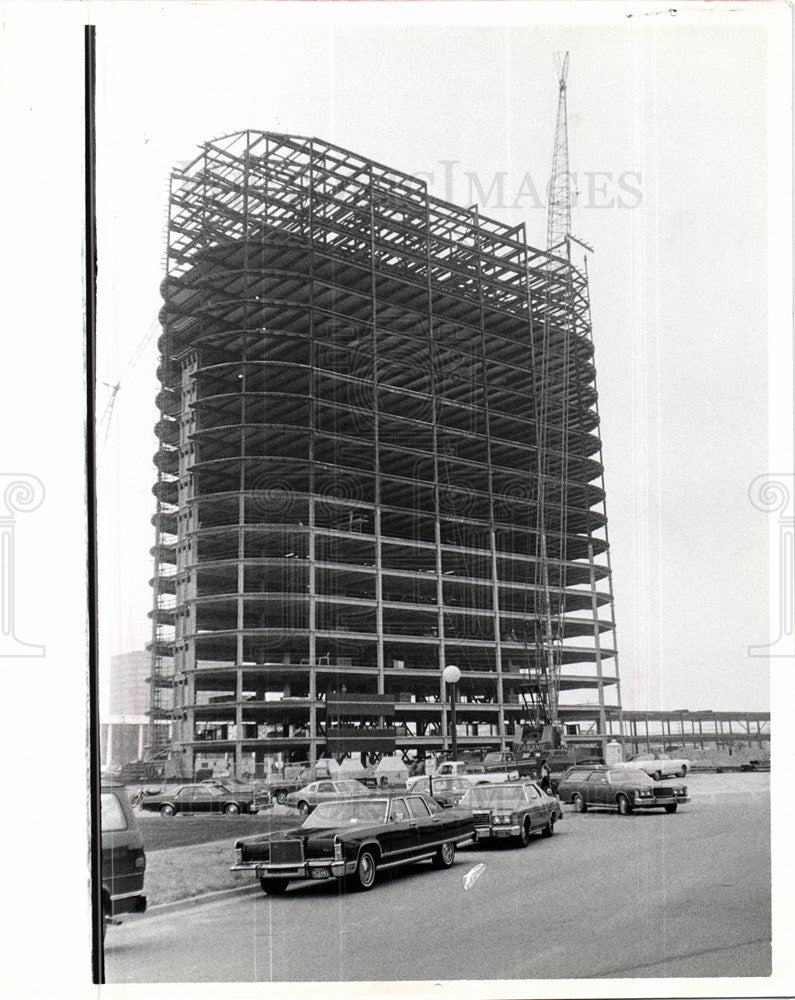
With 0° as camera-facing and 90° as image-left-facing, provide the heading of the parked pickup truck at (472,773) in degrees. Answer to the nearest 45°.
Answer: approximately 45°

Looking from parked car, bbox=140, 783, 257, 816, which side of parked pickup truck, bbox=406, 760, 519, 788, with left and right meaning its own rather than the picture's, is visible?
front

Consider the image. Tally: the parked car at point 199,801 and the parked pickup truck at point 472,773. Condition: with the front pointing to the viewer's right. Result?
1

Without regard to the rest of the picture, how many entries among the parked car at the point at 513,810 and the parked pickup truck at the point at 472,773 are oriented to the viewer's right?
0

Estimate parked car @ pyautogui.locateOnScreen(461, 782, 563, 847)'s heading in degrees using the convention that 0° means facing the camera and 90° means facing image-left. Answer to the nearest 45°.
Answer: approximately 45°
